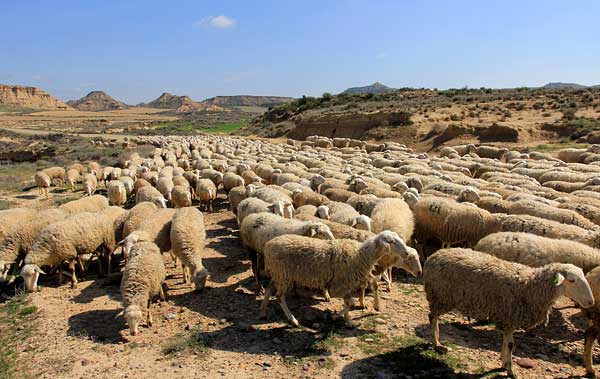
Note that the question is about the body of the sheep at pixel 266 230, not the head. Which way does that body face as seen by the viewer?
to the viewer's right

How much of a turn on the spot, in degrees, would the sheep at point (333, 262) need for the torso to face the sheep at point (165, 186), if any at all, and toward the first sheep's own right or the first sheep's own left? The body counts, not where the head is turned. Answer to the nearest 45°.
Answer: approximately 135° to the first sheep's own left

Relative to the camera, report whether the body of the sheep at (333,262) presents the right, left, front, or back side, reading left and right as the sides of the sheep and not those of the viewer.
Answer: right

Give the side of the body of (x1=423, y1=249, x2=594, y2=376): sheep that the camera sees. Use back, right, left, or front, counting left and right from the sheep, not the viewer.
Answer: right

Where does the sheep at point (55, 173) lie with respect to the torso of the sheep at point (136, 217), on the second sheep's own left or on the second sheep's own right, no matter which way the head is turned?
on the second sheep's own right

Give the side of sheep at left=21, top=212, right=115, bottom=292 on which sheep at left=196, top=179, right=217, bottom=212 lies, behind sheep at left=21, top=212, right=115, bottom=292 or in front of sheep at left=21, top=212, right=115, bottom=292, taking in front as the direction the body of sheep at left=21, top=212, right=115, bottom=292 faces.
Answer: behind

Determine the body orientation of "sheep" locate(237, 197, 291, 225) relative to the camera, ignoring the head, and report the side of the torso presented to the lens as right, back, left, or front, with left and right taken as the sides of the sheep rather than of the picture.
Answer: right

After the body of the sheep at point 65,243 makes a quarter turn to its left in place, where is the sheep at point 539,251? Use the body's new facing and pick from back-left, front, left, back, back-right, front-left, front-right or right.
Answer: front

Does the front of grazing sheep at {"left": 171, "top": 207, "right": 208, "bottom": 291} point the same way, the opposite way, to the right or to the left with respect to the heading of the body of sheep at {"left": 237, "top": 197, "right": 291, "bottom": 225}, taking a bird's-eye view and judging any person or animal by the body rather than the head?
to the right

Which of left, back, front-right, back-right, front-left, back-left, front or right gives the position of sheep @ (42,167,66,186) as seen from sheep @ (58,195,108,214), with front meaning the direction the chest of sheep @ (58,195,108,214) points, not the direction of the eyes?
right

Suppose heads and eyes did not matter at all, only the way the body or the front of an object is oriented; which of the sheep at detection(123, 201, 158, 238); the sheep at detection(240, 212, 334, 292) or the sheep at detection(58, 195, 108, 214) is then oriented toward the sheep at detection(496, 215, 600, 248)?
the sheep at detection(240, 212, 334, 292)

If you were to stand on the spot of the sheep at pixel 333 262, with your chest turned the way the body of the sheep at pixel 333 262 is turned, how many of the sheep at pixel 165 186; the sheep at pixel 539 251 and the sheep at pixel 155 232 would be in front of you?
1

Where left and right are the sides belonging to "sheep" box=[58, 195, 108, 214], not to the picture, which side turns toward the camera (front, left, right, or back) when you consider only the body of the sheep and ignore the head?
left

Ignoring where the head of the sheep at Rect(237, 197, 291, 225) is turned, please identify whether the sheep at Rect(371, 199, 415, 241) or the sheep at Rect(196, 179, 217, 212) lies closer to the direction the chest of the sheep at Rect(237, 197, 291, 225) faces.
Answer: the sheep at Rect(371, 199, 415, 241)

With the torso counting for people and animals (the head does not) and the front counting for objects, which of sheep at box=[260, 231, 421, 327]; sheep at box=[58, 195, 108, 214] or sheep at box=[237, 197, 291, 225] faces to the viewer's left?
sheep at box=[58, 195, 108, 214]

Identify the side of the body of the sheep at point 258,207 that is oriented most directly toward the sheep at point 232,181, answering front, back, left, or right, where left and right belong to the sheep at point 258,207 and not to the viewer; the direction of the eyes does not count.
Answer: left

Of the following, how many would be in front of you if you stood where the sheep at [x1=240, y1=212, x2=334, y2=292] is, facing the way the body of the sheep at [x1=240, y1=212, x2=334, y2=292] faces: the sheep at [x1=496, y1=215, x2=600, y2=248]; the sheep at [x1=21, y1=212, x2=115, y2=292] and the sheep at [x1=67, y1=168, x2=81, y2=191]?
1
